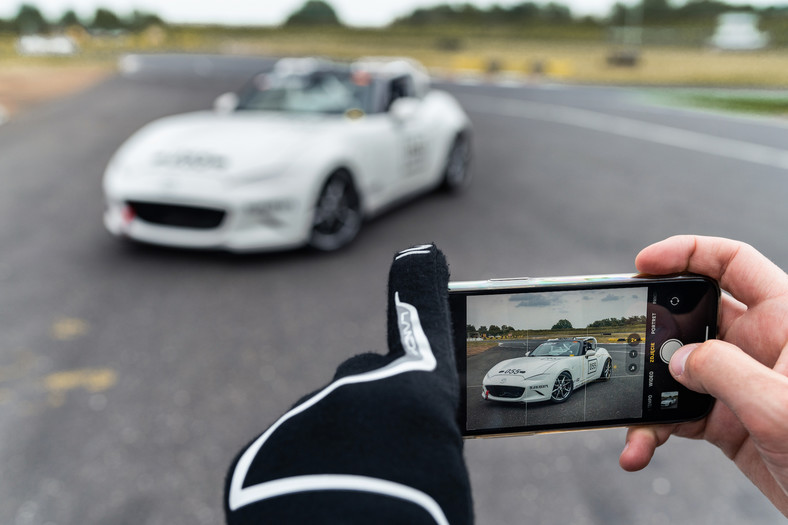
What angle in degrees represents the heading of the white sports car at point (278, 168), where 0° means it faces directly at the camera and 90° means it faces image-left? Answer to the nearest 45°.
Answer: approximately 45°
